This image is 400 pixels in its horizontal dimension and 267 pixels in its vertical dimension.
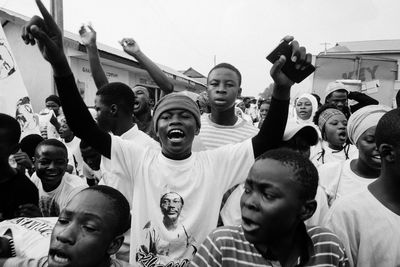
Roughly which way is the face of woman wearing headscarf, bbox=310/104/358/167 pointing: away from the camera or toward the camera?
toward the camera

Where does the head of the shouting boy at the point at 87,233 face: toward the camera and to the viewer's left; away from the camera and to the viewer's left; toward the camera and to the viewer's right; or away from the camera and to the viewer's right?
toward the camera and to the viewer's left

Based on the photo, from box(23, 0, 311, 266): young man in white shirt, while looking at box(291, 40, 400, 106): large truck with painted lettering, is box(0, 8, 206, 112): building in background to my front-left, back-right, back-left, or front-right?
front-left

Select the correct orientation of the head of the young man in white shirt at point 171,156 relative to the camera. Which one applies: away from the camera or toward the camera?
toward the camera

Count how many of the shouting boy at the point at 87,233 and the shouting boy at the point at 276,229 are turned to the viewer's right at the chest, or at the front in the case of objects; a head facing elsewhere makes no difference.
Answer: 0

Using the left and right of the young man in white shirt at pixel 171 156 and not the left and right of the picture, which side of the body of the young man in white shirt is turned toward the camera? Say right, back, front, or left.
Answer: front

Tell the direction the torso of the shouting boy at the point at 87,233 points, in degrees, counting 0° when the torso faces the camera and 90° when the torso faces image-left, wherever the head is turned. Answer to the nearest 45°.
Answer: approximately 45°

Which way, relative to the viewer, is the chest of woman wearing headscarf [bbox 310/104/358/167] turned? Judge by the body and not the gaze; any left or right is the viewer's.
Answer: facing the viewer and to the right of the viewer

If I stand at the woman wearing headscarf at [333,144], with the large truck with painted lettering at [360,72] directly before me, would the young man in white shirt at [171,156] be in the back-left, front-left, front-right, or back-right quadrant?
back-left

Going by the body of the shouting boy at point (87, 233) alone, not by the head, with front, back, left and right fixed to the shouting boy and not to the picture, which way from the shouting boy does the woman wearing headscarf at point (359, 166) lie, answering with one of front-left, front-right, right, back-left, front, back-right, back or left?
back-left

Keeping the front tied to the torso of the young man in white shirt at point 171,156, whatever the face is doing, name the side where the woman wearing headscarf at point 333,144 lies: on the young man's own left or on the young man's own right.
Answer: on the young man's own left

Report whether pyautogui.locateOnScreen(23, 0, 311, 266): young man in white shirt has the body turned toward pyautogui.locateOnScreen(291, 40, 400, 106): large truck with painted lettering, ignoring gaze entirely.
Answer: no

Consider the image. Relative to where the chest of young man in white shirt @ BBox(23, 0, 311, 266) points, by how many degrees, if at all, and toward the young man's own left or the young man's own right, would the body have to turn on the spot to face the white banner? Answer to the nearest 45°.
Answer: approximately 135° to the young man's own right

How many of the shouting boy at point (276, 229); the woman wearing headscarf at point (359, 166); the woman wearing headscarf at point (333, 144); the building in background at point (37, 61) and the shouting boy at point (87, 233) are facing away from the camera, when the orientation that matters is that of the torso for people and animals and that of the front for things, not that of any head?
0
